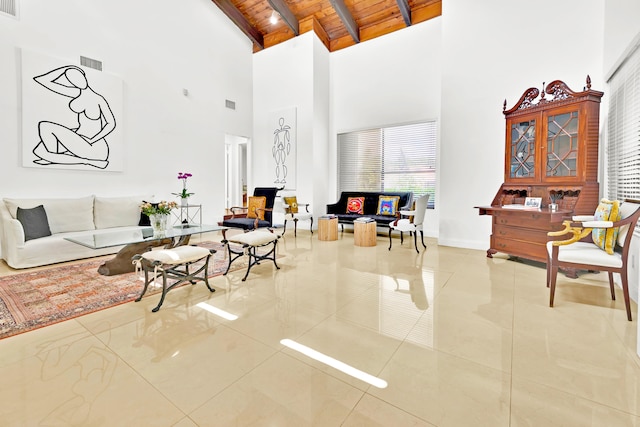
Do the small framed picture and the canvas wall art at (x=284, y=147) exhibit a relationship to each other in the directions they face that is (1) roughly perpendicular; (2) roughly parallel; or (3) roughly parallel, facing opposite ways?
roughly parallel

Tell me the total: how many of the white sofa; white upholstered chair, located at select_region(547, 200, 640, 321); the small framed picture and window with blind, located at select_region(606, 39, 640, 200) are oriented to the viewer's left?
2

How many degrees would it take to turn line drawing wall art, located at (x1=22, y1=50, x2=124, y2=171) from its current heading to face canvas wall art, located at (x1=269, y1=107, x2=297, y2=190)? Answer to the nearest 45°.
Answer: approximately 90° to its left

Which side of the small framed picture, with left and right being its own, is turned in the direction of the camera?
front

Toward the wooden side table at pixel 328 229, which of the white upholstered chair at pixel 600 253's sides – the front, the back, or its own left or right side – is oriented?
front

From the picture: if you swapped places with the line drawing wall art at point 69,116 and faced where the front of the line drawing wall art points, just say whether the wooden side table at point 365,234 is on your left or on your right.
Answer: on your left

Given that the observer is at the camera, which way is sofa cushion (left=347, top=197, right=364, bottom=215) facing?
facing the viewer

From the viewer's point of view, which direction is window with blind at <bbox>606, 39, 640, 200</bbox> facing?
to the viewer's left

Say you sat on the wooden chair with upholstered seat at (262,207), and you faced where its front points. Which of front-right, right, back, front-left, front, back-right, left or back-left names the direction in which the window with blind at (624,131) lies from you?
left

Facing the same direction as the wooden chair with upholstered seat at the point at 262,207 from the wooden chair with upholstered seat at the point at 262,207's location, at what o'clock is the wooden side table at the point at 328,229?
The wooden side table is roughly at 8 o'clock from the wooden chair with upholstered seat.

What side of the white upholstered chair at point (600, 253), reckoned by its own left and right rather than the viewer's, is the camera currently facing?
left

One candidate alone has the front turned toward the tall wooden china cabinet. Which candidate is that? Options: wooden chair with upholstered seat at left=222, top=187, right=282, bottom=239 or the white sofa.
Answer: the white sofa

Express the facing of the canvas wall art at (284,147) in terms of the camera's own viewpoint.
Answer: facing the viewer and to the left of the viewer

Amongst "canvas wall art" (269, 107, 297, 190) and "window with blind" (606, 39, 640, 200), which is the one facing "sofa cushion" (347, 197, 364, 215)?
the window with blind
